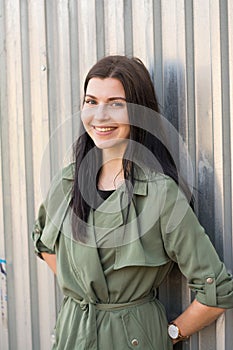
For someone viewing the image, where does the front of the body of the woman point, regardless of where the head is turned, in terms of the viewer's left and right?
facing the viewer and to the left of the viewer
